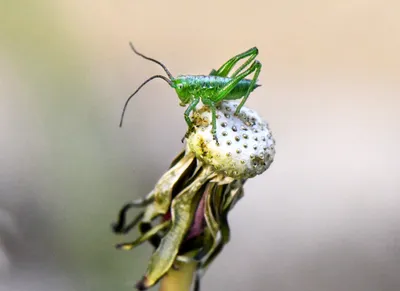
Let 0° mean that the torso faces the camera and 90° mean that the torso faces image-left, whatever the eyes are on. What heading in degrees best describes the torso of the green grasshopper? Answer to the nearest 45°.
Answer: approximately 90°
